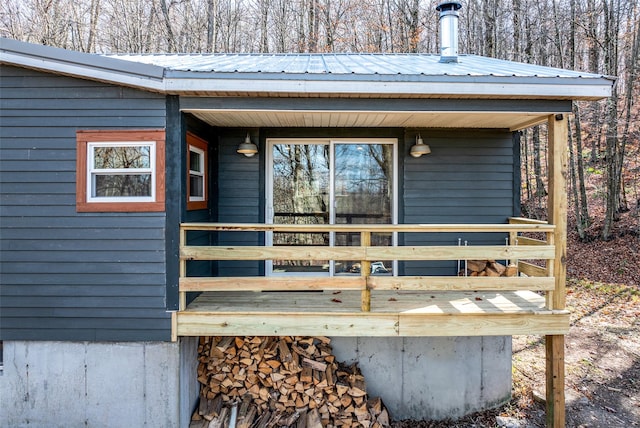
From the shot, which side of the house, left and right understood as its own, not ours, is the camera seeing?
front
